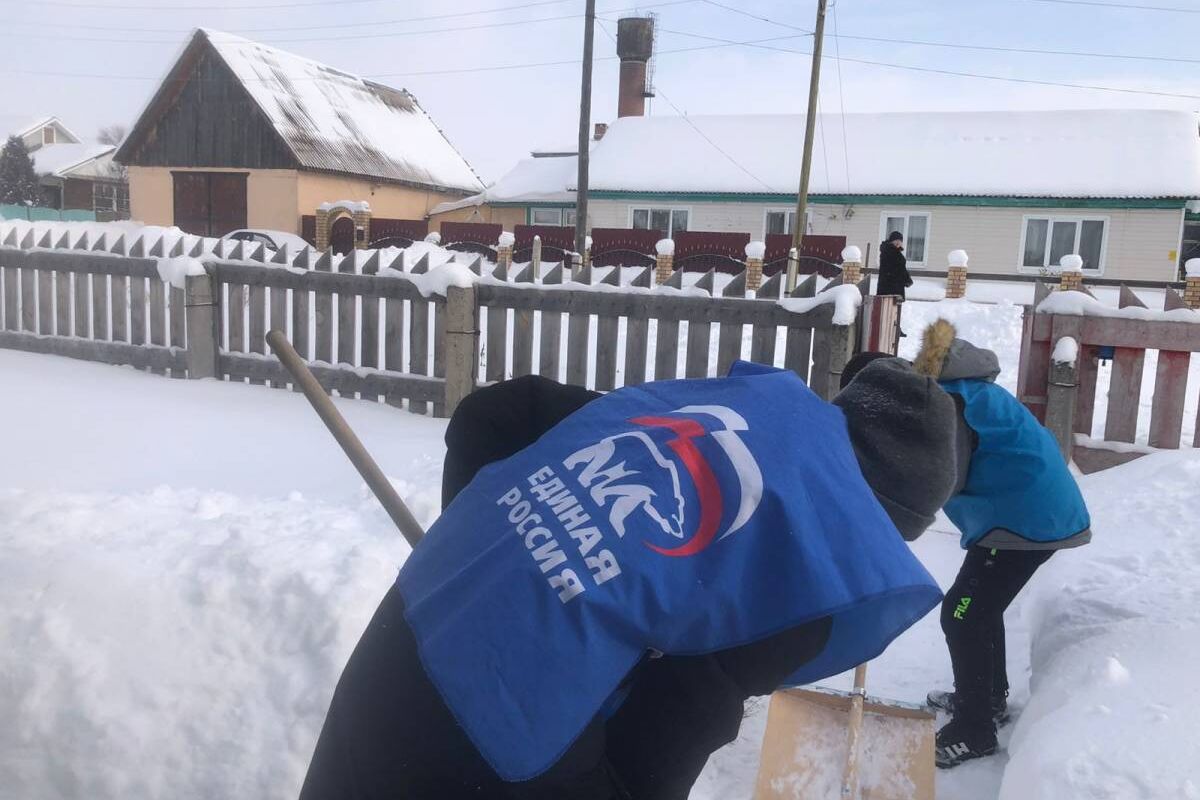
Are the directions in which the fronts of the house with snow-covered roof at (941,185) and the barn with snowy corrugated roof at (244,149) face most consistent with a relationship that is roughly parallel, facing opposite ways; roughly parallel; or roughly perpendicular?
roughly parallel

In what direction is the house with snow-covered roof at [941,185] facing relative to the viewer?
toward the camera

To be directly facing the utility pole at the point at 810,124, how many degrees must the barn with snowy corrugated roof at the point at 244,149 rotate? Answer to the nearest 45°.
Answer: approximately 90° to its left

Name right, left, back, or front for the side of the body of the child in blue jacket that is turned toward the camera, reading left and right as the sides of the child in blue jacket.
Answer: left

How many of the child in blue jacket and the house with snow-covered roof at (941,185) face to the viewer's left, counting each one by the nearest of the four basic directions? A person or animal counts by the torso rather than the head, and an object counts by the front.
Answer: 1

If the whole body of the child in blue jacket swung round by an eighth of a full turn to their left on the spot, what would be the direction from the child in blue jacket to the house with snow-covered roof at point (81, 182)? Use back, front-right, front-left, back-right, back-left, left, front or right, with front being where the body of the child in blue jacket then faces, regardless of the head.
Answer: right

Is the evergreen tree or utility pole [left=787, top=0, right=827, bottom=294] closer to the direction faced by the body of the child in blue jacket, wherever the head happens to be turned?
the evergreen tree

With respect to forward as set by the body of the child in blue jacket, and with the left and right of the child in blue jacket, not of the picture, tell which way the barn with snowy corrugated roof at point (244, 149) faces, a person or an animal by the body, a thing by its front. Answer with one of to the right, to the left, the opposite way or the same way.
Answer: to the left

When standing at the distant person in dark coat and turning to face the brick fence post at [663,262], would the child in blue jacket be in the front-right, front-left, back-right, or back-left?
back-left

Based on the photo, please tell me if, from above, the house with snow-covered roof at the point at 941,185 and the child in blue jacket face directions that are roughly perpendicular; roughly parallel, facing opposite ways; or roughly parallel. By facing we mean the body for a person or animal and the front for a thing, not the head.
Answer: roughly perpendicular

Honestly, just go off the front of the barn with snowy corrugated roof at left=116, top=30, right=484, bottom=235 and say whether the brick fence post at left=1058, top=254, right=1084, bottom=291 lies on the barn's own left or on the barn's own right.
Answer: on the barn's own left

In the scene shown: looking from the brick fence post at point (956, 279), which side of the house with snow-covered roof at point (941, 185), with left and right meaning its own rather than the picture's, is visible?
front

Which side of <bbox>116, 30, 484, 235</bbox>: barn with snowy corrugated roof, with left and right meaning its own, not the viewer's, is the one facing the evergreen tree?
right

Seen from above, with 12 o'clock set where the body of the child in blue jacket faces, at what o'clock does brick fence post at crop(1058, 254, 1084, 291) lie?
The brick fence post is roughly at 3 o'clock from the child in blue jacket.

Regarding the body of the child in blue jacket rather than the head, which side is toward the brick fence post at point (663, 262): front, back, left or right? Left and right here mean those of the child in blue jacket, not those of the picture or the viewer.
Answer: right

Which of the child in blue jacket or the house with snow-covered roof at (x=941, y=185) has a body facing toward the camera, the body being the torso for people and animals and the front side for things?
the house with snow-covered roof
